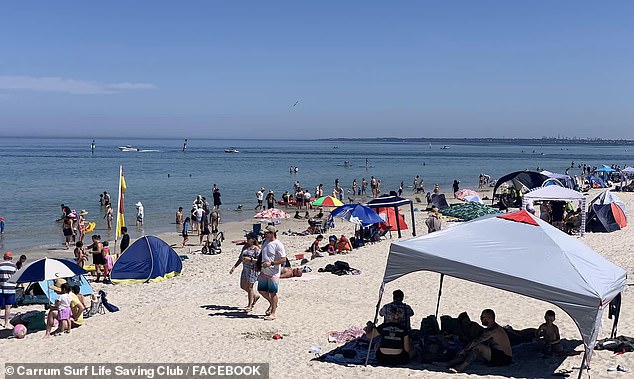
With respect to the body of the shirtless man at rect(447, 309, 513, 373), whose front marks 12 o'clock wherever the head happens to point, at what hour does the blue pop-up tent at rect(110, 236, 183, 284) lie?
The blue pop-up tent is roughly at 1 o'clock from the shirtless man.

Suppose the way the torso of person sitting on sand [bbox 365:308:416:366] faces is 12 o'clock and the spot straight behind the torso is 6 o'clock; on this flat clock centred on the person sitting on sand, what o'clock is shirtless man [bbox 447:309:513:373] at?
The shirtless man is roughly at 3 o'clock from the person sitting on sand.

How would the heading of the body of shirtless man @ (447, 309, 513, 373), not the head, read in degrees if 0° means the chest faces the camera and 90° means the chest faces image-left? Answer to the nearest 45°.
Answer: approximately 90°

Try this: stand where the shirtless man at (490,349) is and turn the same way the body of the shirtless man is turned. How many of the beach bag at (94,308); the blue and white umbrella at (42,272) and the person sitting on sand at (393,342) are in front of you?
3

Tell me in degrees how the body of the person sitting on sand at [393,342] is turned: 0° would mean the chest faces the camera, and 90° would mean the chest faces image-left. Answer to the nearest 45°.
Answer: approximately 180°

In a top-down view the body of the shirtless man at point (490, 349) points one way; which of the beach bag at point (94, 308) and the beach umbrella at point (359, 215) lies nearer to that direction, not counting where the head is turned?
the beach bag

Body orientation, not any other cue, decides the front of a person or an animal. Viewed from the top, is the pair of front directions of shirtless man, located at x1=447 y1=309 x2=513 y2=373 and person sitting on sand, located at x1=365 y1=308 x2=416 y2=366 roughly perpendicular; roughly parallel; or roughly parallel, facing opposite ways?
roughly perpendicular

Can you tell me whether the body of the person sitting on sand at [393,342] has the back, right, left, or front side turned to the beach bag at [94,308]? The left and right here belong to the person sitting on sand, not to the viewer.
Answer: left

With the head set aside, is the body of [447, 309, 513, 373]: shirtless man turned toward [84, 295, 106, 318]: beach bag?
yes

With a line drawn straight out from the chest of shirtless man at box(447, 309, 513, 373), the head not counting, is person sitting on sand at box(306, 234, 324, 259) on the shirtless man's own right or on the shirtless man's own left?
on the shirtless man's own right
